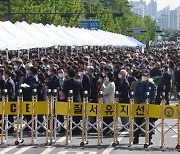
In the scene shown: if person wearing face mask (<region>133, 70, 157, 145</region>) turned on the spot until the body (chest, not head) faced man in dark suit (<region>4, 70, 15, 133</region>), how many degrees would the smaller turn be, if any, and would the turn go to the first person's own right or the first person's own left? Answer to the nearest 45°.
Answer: approximately 90° to the first person's own right

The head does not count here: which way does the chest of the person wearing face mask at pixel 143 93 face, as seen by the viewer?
toward the camera
